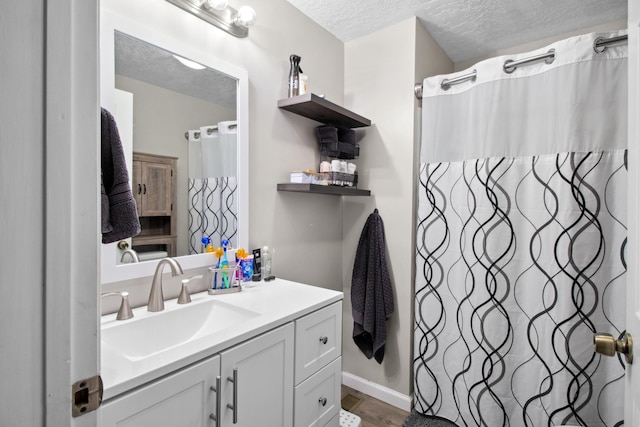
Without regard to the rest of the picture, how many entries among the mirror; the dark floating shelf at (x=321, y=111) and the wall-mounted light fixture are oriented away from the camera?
0

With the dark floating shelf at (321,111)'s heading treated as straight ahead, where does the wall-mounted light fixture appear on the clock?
The wall-mounted light fixture is roughly at 3 o'clock from the dark floating shelf.

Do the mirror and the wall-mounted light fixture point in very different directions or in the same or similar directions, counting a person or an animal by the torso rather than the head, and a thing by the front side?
same or similar directions

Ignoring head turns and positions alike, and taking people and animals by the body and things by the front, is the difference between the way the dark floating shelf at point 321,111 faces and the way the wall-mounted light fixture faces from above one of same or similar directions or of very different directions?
same or similar directions

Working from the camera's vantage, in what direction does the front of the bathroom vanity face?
facing the viewer and to the right of the viewer

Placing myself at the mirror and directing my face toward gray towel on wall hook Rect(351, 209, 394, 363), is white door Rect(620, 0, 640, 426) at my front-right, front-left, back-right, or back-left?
front-right

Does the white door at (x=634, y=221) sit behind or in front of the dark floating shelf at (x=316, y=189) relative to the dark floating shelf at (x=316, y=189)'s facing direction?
in front
